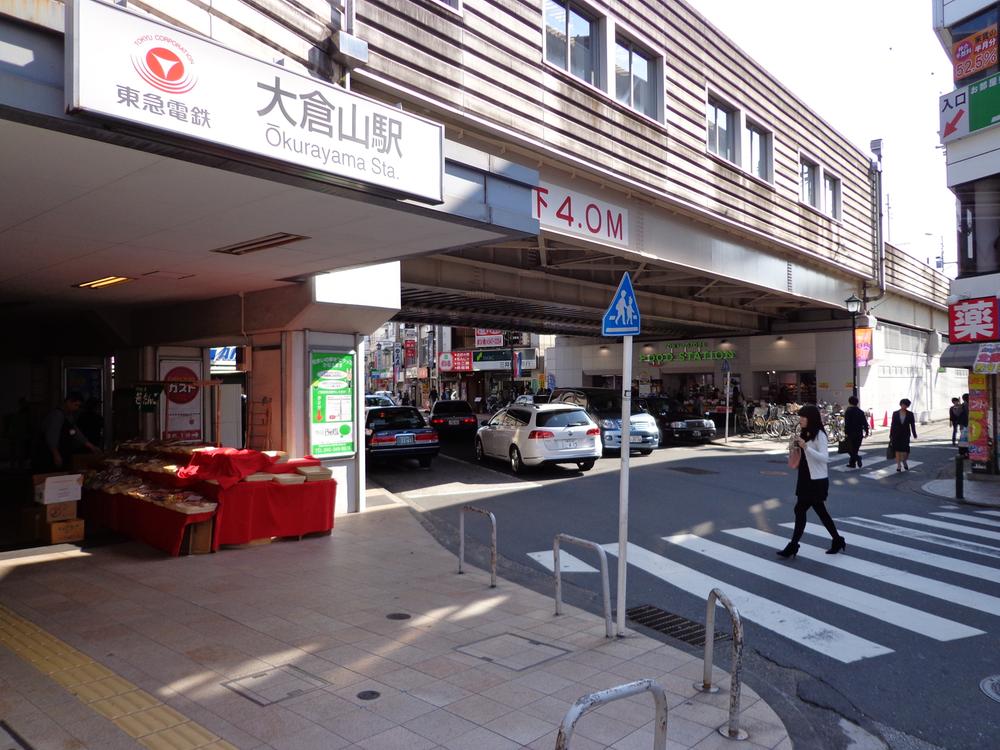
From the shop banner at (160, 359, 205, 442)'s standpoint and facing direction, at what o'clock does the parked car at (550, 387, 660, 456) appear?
The parked car is roughly at 9 o'clock from the shop banner.

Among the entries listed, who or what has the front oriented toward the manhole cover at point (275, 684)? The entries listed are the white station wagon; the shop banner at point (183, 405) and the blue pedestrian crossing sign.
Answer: the shop banner

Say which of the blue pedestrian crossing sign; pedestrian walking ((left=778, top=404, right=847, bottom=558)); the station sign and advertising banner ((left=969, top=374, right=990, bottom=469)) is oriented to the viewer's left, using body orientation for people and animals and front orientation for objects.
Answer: the pedestrian walking

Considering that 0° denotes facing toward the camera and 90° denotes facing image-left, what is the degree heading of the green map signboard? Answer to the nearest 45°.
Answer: approximately 0°
